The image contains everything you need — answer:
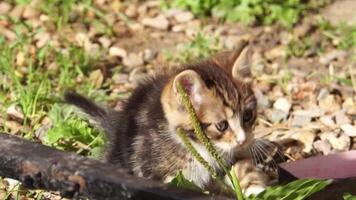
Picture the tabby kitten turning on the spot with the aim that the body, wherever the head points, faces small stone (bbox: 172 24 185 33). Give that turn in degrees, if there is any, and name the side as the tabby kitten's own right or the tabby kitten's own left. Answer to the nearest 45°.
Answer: approximately 135° to the tabby kitten's own left

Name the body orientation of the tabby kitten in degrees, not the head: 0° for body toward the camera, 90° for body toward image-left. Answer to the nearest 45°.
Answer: approximately 315°

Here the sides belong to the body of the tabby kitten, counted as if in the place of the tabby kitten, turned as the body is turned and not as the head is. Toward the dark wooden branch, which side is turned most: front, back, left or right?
right

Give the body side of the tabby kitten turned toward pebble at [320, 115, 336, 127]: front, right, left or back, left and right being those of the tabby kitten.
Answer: left

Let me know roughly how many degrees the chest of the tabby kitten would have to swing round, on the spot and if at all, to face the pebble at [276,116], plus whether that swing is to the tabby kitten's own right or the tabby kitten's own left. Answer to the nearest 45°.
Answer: approximately 90° to the tabby kitten's own left

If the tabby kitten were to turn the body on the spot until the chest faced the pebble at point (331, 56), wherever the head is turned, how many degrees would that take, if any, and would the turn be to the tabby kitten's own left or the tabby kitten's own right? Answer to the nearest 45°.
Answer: approximately 90° to the tabby kitten's own left

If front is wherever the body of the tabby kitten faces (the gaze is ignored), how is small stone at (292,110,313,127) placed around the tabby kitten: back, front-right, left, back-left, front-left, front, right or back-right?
left

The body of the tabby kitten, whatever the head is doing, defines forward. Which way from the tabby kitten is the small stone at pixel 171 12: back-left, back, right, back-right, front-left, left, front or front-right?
back-left
